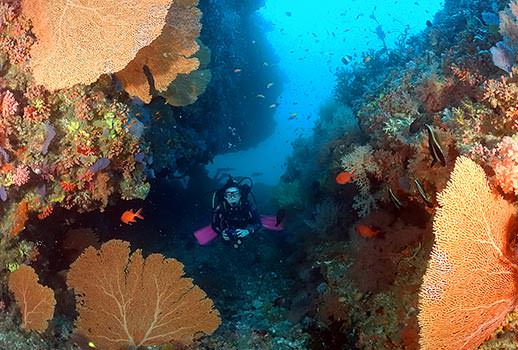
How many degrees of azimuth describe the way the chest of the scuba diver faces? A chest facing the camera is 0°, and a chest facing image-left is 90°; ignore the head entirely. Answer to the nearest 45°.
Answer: approximately 0°

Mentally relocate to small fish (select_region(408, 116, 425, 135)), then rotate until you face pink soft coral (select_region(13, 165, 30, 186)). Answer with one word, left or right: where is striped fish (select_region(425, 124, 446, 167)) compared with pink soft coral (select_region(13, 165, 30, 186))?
left

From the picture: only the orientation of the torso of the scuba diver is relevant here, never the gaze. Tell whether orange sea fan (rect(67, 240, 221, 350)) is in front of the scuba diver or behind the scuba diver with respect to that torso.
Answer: in front
